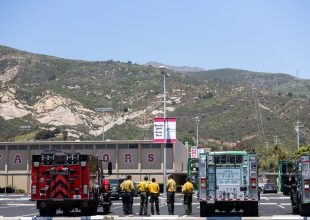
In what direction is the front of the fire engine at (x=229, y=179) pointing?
away from the camera

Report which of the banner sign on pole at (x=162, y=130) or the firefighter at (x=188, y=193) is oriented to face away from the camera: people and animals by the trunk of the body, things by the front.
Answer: the firefighter

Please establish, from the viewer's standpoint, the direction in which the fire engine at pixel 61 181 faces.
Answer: facing away from the viewer

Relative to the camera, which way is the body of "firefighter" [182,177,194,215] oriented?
away from the camera

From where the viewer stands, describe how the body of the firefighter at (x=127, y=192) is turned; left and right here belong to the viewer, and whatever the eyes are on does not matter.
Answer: facing away from the viewer

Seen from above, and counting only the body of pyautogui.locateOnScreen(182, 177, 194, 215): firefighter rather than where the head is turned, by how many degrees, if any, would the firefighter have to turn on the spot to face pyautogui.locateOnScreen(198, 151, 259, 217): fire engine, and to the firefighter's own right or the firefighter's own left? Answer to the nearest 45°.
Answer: approximately 135° to the firefighter's own right

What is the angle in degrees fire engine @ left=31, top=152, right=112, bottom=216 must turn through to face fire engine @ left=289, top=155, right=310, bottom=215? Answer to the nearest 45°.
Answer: approximately 90° to its right

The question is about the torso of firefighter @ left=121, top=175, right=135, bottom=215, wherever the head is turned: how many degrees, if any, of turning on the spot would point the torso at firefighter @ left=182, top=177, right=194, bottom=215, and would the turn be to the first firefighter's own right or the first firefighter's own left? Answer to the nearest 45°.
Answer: approximately 135° to the first firefighter's own right

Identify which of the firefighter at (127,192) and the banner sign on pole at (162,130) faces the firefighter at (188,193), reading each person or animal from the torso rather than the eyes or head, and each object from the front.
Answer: the banner sign on pole
